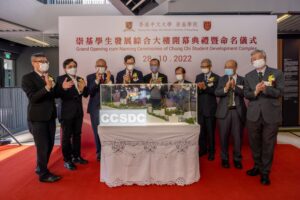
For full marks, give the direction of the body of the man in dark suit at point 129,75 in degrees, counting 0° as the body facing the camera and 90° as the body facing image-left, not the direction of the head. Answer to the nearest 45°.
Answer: approximately 0°

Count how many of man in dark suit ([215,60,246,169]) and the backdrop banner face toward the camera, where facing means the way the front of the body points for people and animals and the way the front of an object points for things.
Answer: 2

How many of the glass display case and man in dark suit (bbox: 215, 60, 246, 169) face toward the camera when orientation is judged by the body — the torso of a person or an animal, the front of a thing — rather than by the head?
2

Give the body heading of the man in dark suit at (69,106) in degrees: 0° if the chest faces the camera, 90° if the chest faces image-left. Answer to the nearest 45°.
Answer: approximately 315°

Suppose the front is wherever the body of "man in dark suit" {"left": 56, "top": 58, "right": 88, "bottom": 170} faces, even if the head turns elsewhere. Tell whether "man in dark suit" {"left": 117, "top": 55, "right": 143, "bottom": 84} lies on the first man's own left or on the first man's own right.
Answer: on the first man's own left
